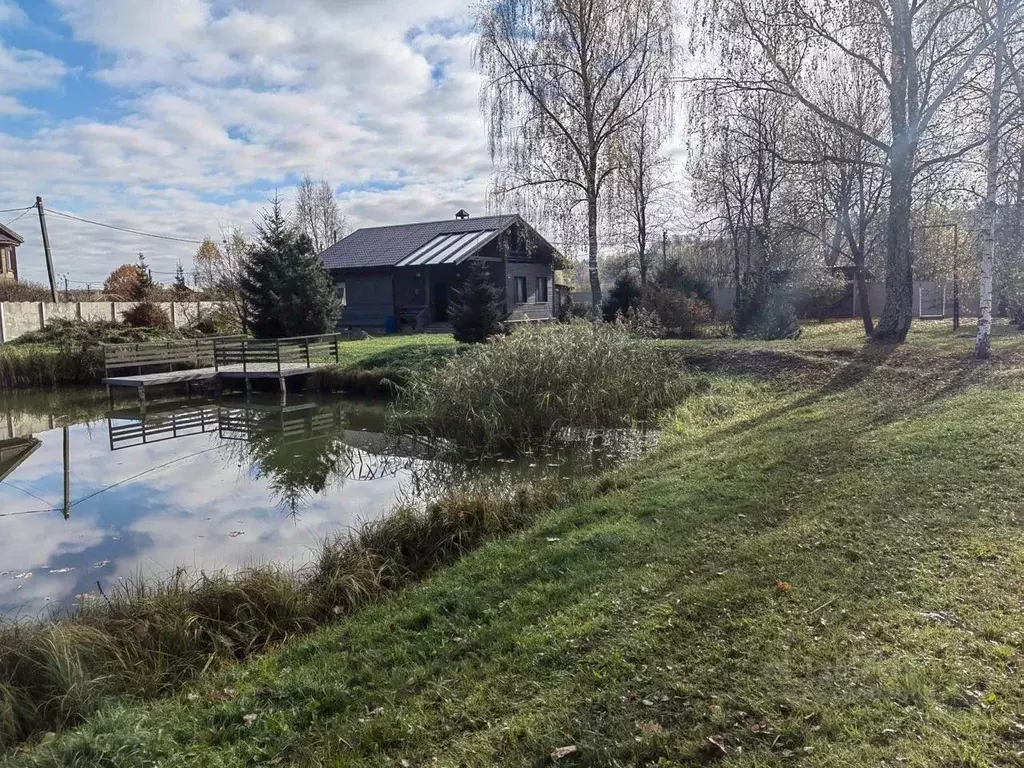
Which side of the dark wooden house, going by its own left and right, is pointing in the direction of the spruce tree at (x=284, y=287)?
right

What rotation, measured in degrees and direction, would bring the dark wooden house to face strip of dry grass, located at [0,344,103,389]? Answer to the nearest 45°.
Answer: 0° — it already faces it

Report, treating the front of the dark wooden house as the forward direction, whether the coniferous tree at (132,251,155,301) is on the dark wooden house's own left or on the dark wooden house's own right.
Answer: on the dark wooden house's own right

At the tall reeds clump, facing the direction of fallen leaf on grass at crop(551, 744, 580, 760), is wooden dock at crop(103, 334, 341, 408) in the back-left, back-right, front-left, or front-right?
back-right
